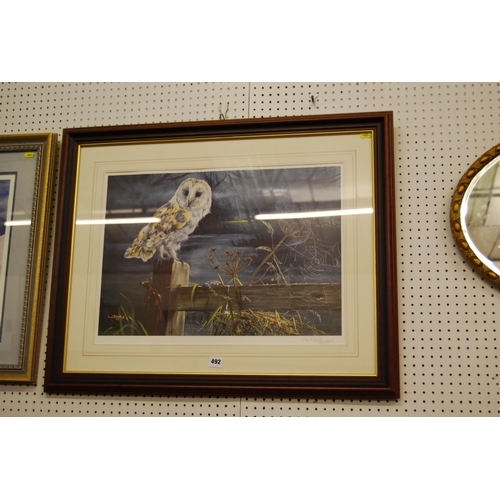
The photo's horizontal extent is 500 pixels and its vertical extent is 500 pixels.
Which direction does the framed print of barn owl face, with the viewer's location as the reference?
facing the viewer

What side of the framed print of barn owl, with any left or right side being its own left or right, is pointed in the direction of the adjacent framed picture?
right
